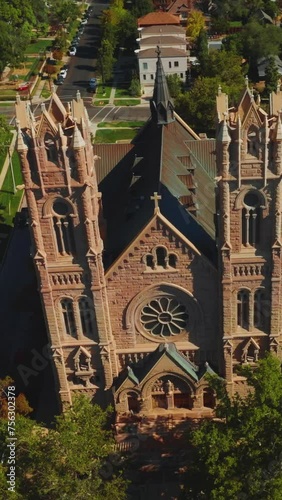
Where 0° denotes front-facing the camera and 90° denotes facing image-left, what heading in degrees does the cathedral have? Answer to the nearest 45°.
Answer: approximately 0°
